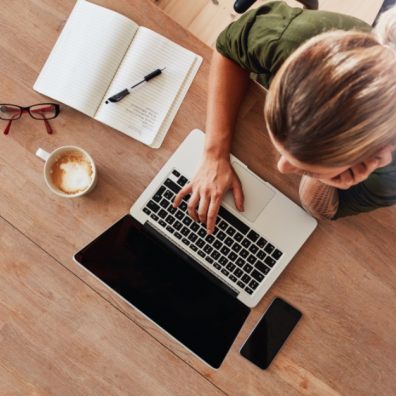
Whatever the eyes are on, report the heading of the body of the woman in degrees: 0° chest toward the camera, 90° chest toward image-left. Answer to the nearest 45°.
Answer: approximately 45°

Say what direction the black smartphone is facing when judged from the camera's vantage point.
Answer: facing the viewer

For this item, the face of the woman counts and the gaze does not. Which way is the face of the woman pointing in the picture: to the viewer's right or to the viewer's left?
to the viewer's left

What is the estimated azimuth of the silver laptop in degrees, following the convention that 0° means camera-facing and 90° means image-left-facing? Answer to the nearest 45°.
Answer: approximately 225°

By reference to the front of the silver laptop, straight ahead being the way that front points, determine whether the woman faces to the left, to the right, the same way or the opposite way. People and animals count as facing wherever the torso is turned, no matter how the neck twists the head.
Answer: the opposite way
